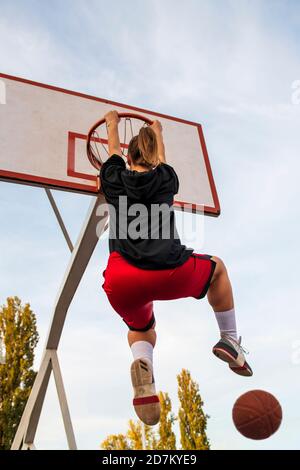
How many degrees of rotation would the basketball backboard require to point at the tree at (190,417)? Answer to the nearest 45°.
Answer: approximately 135° to its left

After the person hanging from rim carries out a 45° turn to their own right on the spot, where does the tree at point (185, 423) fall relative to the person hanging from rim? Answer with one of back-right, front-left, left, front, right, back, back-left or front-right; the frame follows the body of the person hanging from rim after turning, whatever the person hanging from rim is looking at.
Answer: front-left

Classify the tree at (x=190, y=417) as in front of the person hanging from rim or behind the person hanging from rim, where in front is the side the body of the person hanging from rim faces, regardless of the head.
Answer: in front

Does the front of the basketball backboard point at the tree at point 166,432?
no

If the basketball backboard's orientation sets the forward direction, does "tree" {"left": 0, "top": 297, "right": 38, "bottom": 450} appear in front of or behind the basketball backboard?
behind

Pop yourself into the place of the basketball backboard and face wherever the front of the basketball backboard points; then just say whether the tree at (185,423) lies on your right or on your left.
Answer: on your left

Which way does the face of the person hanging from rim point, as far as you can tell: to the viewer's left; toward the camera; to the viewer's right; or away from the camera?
away from the camera

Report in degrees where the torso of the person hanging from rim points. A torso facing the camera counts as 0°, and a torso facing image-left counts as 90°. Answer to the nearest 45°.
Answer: approximately 180°

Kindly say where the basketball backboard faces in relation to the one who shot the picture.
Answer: facing the viewer and to the right of the viewer

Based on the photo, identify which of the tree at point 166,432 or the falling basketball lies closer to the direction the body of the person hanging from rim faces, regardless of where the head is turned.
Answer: the tree
